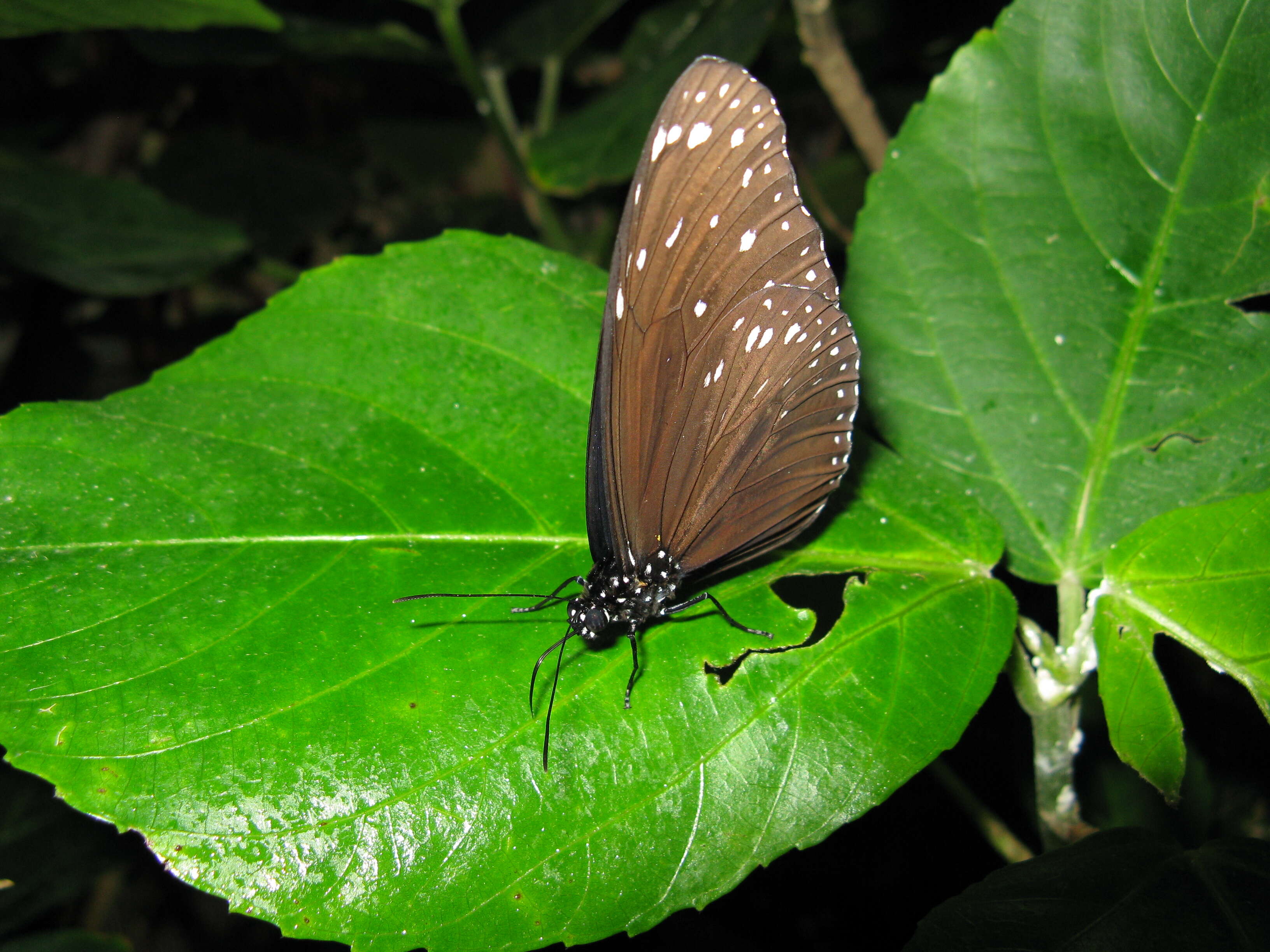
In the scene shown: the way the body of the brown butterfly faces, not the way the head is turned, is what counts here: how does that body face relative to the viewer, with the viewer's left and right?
facing the viewer and to the left of the viewer

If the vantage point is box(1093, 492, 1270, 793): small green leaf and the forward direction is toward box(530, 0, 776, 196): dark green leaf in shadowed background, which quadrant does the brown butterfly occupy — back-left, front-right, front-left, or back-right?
front-left

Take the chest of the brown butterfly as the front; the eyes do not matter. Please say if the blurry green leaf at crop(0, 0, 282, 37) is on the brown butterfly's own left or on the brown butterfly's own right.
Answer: on the brown butterfly's own right

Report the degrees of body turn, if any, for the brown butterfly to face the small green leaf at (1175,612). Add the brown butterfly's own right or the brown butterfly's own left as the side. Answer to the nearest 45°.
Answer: approximately 135° to the brown butterfly's own left

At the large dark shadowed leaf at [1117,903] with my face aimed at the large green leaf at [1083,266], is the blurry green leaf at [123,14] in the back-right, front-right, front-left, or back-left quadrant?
front-left

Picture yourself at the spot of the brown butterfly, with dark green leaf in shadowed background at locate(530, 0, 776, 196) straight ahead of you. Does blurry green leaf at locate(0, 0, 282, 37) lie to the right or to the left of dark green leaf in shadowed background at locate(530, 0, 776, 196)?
left

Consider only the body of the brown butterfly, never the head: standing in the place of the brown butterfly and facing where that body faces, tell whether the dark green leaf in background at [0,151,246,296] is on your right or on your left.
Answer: on your right

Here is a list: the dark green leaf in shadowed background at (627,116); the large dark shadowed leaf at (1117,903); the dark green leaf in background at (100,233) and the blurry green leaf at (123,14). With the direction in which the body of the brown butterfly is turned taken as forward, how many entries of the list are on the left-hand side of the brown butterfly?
1

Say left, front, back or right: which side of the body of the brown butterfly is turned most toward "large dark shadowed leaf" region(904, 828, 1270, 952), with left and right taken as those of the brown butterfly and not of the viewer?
left
